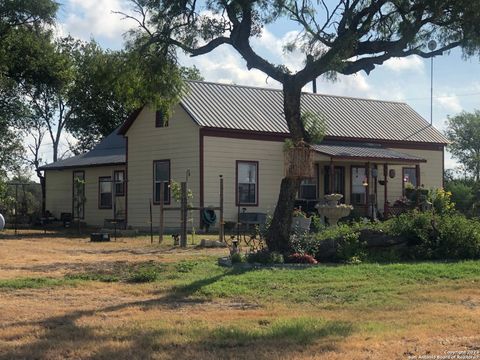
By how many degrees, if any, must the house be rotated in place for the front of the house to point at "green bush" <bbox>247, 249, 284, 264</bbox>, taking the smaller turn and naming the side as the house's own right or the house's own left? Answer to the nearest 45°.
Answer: approximately 45° to the house's own right

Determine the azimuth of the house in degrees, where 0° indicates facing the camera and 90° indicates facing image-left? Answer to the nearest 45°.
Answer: approximately 315°

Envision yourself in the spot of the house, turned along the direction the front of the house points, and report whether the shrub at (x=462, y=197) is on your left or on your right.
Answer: on your left

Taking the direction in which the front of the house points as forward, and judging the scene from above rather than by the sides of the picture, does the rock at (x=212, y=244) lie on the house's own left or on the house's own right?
on the house's own right

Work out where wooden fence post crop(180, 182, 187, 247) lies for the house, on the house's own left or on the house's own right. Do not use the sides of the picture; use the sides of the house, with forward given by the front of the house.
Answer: on the house's own right
